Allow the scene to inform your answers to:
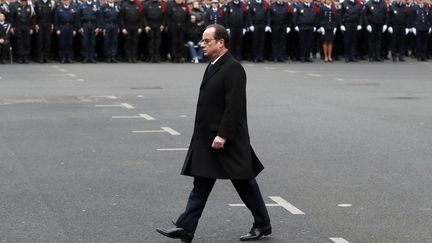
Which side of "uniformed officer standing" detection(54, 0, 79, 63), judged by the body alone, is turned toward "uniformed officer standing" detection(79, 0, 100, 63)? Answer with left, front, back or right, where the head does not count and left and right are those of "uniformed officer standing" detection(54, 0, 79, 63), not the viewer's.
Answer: left

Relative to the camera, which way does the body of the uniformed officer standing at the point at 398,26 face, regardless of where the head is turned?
toward the camera

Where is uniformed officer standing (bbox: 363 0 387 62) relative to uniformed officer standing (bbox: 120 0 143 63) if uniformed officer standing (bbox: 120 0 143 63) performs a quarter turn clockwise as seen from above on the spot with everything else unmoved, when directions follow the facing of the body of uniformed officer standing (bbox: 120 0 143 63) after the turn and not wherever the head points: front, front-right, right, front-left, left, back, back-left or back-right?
back

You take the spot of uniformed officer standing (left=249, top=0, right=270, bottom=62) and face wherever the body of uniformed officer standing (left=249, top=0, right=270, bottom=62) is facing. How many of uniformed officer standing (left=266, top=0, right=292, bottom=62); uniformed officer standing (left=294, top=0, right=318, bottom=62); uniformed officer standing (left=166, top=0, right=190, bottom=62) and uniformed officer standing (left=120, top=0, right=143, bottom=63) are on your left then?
2

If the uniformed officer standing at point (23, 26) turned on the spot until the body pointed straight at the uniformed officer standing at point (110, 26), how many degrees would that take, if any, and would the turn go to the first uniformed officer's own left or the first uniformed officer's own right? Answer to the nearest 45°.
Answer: approximately 90° to the first uniformed officer's own left

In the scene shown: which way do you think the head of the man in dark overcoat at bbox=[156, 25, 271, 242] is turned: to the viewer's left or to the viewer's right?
to the viewer's left

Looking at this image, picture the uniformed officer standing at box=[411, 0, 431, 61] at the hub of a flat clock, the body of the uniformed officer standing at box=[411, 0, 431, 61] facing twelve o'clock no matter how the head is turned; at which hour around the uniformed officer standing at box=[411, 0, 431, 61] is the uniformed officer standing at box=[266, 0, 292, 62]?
the uniformed officer standing at box=[266, 0, 292, 62] is roughly at 2 o'clock from the uniformed officer standing at box=[411, 0, 431, 61].

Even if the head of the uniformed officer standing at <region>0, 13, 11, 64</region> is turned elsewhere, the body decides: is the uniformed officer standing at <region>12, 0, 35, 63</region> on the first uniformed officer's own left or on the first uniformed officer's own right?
on the first uniformed officer's own left

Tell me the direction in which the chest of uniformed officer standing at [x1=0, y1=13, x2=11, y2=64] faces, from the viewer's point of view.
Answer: toward the camera

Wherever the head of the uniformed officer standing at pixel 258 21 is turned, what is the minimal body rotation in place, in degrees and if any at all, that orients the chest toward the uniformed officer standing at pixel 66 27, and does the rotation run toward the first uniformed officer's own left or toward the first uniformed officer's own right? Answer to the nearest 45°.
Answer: approximately 90° to the first uniformed officer's own right

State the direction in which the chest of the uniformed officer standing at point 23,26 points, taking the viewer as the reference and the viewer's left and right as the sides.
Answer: facing the viewer

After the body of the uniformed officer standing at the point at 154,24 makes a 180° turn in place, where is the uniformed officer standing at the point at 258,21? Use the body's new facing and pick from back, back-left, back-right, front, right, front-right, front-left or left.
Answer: right
